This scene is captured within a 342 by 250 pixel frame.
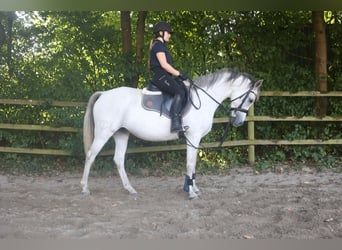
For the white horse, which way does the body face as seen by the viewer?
to the viewer's right

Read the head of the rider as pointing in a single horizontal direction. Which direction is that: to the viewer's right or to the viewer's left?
to the viewer's right

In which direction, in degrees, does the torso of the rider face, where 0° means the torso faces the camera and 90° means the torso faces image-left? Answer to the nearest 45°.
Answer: approximately 270°
